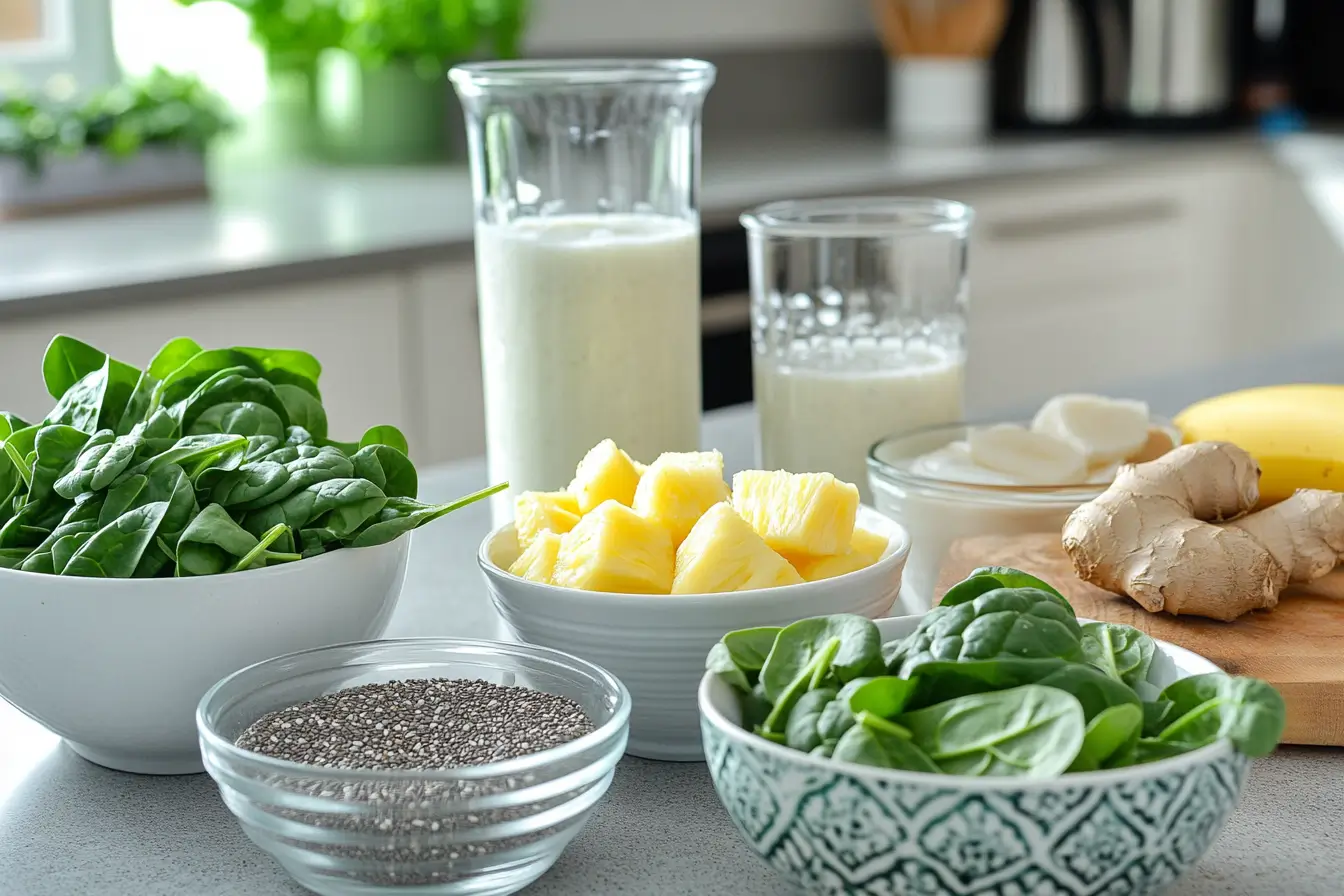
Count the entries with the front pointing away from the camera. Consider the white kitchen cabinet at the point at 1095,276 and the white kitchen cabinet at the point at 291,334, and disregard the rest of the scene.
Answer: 0

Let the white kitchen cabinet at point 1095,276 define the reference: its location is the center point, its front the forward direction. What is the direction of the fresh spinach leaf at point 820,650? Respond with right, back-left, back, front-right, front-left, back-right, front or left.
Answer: front-right

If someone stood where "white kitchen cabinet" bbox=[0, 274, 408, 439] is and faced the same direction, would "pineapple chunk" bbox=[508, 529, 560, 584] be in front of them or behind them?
in front

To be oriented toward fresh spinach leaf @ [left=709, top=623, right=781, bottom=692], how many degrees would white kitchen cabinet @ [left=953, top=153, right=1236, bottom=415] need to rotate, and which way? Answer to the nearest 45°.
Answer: approximately 45° to its right

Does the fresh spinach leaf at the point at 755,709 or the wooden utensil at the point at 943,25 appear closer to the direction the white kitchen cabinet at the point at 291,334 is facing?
the fresh spinach leaf

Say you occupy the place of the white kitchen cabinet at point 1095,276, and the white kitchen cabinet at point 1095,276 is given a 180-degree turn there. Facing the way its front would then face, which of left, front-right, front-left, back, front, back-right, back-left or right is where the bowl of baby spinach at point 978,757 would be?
back-left

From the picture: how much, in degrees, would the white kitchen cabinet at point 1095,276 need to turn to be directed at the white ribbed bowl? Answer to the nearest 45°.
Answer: approximately 45° to its right

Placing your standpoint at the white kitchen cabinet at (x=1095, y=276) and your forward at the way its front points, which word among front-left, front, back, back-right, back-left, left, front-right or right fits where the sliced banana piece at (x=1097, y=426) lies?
front-right

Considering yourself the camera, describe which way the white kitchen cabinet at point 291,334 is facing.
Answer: facing the viewer and to the right of the viewer
